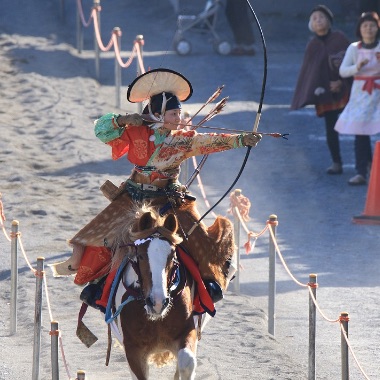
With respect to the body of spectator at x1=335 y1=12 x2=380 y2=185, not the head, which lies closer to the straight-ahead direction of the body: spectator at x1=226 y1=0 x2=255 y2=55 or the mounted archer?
the mounted archer

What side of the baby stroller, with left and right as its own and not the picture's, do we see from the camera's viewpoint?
left

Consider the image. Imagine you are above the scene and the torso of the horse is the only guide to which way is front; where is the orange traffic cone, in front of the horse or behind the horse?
behind

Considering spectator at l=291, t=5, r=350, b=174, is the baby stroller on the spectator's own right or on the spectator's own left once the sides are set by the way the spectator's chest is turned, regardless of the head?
on the spectator's own right

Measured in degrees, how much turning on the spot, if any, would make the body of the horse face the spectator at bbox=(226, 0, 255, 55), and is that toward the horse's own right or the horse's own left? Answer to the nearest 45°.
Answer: approximately 180°

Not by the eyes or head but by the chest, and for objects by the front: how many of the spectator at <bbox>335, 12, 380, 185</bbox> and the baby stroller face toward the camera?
1
